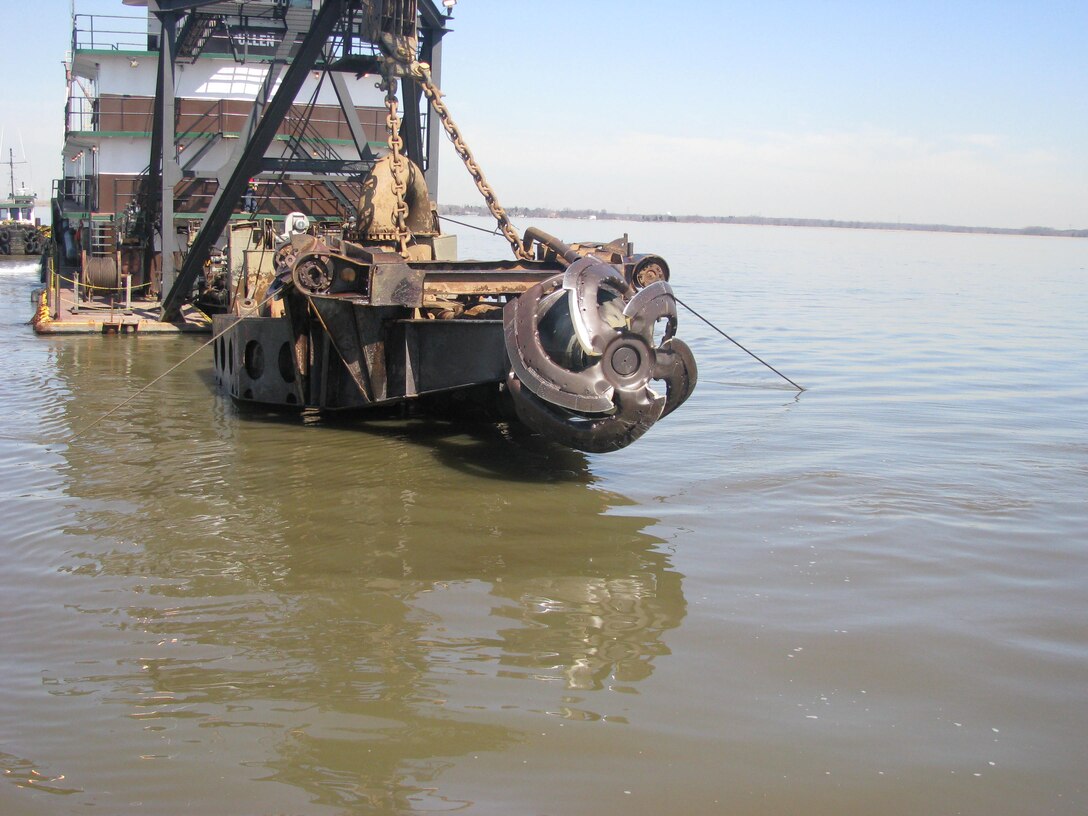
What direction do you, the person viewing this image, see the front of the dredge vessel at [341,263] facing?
facing the viewer and to the right of the viewer
